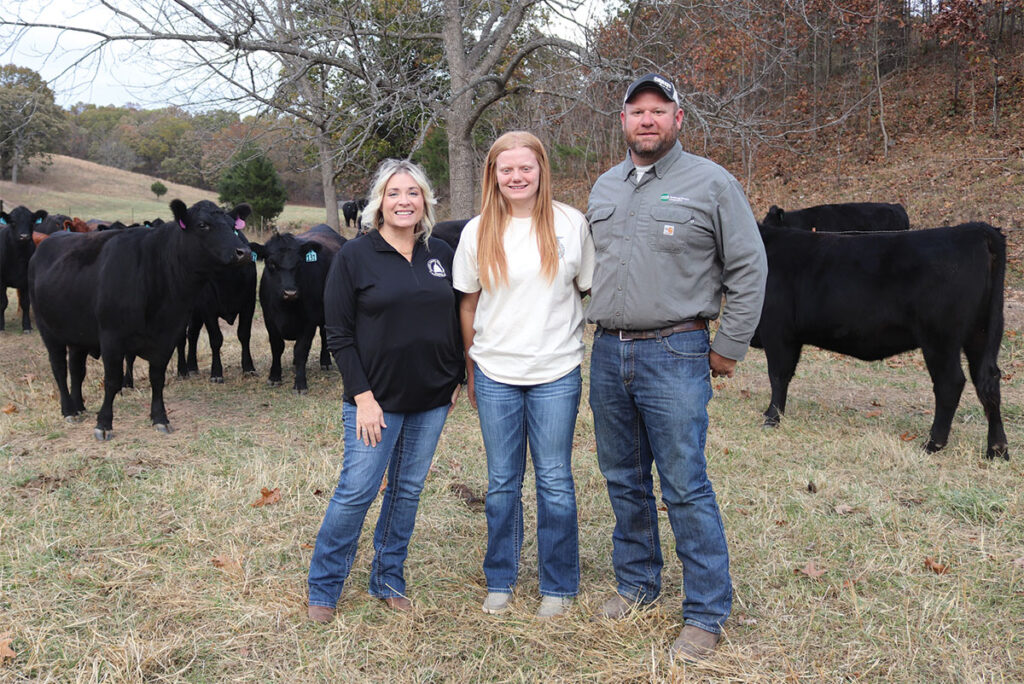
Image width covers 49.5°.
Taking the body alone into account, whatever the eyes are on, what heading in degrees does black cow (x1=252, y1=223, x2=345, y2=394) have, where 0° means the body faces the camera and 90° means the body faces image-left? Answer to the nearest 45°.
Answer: approximately 45°

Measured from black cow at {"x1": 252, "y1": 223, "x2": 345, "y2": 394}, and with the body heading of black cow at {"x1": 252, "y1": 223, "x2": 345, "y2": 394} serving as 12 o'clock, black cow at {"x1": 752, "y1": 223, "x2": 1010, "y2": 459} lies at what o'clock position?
black cow at {"x1": 752, "y1": 223, "x2": 1010, "y2": 459} is roughly at 9 o'clock from black cow at {"x1": 252, "y1": 223, "x2": 345, "y2": 394}.

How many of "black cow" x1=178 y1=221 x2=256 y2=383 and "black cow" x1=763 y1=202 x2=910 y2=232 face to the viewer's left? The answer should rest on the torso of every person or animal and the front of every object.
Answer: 1

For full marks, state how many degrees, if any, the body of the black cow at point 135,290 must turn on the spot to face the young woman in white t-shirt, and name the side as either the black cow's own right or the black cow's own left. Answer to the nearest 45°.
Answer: approximately 45° to the black cow's own right

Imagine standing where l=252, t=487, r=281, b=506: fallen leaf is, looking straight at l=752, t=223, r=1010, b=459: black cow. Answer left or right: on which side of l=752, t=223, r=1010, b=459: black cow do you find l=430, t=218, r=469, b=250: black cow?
left

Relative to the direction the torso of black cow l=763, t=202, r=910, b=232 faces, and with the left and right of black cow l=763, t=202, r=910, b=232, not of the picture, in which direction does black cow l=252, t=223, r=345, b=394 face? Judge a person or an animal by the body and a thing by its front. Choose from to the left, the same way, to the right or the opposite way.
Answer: to the left

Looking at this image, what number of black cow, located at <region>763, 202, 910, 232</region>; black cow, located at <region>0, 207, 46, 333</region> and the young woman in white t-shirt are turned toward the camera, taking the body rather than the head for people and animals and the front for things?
2

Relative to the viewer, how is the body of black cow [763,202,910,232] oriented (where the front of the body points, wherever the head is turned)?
to the viewer's left

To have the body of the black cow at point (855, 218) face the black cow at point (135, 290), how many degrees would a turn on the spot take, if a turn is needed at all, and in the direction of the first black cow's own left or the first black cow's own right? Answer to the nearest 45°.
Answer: approximately 45° to the first black cow's own left

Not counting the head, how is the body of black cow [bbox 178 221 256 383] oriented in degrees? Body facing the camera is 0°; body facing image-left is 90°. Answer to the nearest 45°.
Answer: approximately 315°
